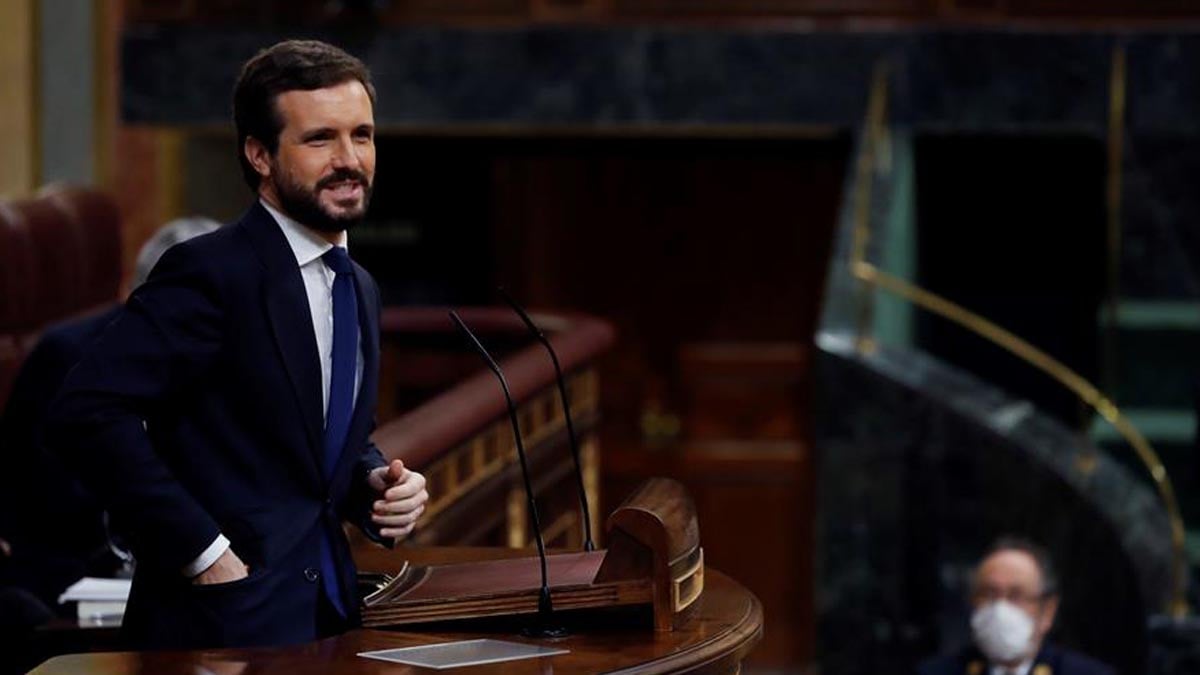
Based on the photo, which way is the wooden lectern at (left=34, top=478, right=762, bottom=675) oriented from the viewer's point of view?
to the viewer's right

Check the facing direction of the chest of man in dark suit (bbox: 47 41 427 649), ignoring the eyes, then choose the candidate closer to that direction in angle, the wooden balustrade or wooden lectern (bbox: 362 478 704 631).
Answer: the wooden lectern

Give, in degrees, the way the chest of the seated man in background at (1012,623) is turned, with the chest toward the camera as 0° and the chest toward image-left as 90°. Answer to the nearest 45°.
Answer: approximately 0°

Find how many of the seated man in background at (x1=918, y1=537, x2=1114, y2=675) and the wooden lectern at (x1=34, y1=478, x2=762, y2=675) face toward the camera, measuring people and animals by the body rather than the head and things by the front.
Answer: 1

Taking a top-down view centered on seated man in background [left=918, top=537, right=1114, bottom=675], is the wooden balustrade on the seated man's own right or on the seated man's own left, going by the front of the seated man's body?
on the seated man's own right

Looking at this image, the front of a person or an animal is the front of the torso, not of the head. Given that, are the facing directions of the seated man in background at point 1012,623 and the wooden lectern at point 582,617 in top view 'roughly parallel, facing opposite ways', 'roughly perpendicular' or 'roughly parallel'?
roughly perpendicular

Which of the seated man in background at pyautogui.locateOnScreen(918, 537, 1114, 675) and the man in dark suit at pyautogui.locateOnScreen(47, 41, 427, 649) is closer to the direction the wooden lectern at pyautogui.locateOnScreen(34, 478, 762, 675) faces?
the seated man in background

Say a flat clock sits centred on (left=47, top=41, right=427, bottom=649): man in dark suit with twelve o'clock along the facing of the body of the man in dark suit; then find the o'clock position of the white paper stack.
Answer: The white paper stack is roughly at 7 o'clock from the man in dark suit.

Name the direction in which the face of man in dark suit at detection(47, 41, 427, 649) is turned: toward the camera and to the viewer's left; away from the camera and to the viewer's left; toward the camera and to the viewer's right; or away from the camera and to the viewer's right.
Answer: toward the camera and to the viewer's right
